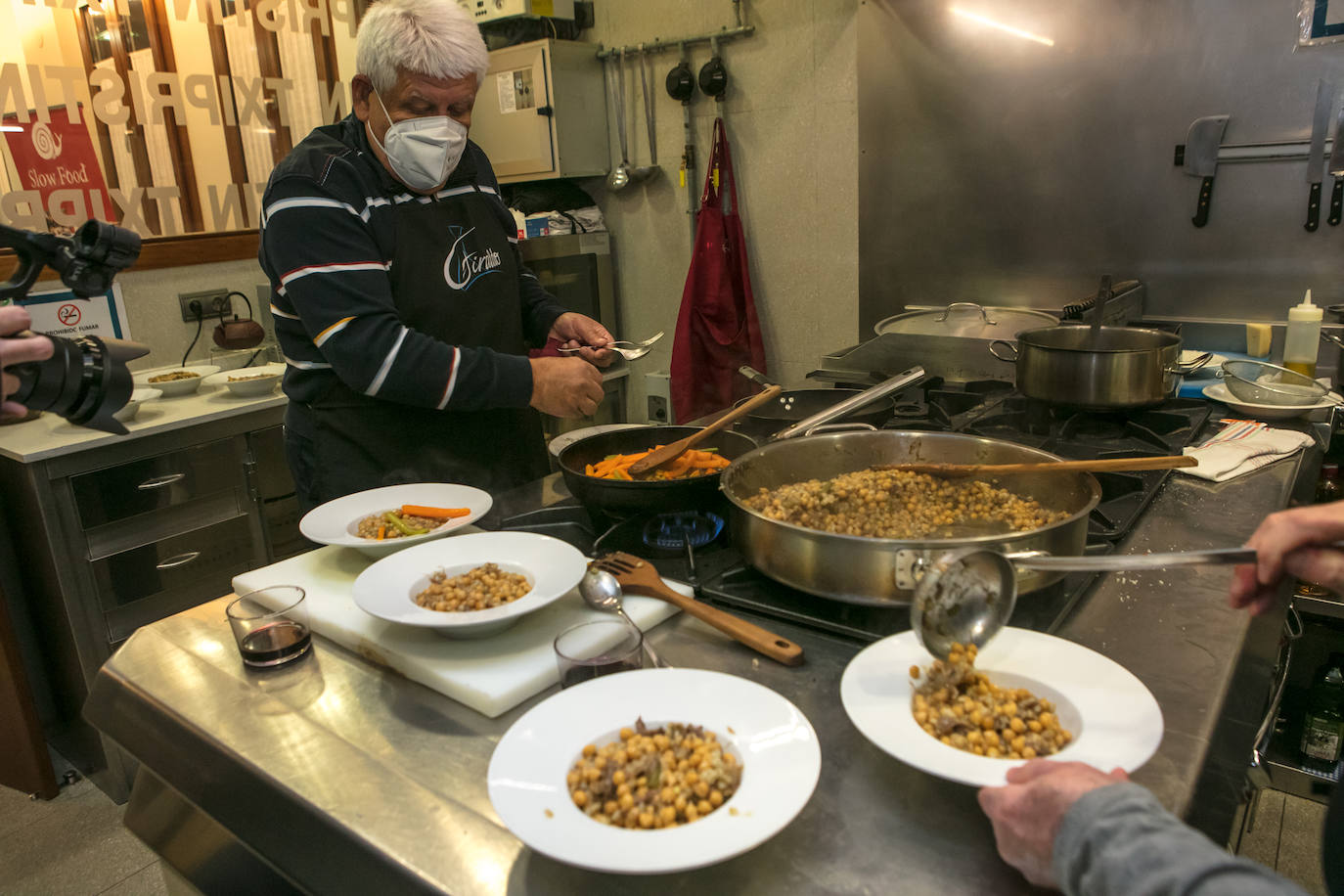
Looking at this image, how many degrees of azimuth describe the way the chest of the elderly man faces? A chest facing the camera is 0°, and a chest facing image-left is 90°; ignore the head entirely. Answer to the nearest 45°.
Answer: approximately 315°

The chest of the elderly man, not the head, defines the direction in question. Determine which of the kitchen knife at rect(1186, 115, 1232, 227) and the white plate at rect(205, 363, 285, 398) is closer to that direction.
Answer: the kitchen knife

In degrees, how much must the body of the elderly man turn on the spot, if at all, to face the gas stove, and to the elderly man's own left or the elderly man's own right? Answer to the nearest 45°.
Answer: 0° — they already face it

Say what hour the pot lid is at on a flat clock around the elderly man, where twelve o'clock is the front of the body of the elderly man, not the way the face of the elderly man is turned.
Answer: The pot lid is roughly at 10 o'clock from the elderly man.

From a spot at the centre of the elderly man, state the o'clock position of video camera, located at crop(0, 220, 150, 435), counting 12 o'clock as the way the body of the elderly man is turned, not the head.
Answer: The video camera is roughly at 2 o'clock from the elderly man.

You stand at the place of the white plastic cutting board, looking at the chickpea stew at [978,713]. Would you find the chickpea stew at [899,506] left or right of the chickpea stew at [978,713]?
left

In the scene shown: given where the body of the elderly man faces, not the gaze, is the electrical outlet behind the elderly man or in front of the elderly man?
behind
